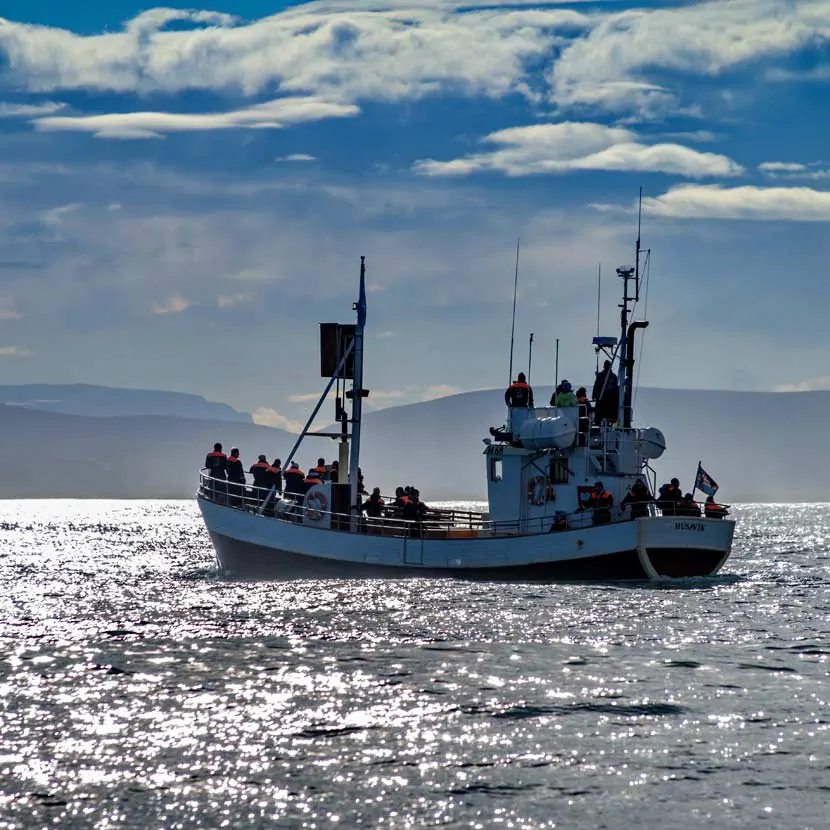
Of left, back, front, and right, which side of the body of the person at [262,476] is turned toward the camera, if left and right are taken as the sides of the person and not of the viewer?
back

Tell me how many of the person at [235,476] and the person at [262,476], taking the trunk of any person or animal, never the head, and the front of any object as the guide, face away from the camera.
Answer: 2

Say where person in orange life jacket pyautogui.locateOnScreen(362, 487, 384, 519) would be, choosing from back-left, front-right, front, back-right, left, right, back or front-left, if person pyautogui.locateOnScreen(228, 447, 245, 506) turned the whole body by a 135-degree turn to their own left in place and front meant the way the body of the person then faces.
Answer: left

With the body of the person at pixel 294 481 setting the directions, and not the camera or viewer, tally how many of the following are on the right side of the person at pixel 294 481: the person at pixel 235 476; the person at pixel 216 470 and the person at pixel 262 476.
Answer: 0

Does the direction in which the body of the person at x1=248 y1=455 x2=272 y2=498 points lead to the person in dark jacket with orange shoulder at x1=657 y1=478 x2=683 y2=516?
no

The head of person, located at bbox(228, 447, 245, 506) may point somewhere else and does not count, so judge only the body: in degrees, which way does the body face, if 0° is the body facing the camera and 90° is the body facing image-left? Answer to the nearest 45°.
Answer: approximately 180°

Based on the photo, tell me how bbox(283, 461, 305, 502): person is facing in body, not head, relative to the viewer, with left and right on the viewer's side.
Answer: facing away from the viewer

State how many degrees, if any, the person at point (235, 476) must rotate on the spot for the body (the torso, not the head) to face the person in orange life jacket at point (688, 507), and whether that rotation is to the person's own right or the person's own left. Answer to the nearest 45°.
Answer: approximately 135° to the person's own right

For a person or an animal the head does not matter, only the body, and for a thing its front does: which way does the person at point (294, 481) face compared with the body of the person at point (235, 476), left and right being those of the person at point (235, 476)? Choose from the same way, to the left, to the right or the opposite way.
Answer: the same way

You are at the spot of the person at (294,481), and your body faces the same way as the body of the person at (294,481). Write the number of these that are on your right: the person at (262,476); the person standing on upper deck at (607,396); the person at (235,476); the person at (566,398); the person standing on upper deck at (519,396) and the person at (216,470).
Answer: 3

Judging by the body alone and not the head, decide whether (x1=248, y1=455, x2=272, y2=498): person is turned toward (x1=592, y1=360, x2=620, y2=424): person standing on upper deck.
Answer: no

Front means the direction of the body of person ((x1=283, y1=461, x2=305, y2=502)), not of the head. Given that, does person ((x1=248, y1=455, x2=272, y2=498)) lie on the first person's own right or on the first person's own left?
on the first person's own left

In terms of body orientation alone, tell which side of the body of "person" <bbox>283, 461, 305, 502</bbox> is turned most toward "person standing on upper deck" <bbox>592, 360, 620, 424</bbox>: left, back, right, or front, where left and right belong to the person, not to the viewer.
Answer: right

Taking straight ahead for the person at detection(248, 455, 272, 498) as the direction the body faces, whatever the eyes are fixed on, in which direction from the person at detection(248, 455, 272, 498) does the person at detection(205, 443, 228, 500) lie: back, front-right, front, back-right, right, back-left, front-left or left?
front-left

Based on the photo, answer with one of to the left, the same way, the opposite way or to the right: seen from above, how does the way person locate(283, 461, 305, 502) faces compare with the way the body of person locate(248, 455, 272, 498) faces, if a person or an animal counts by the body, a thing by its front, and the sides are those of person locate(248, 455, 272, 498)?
the same way
